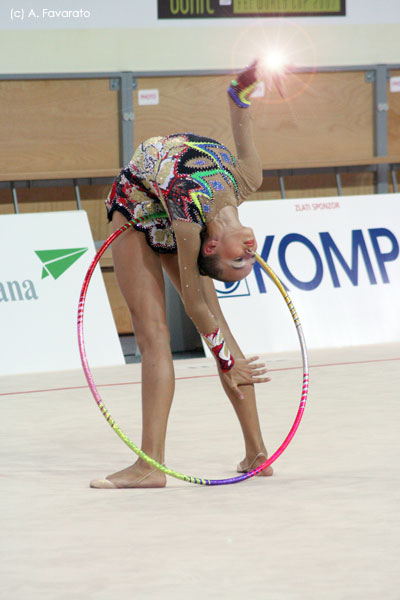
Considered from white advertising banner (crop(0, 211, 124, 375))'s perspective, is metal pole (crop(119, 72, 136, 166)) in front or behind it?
behind

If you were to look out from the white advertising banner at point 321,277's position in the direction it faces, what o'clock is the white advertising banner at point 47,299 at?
the white advertising banner at point 47,299 is roughly at 2 o'clock from the white advertising banner at point 321,277.

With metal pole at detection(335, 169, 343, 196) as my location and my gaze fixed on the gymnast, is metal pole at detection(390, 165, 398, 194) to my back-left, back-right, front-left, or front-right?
back-left

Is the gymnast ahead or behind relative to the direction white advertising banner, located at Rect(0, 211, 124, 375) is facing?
ahead

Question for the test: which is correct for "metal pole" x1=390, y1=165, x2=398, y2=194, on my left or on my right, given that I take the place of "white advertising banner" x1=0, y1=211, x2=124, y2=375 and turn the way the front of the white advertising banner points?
on my left

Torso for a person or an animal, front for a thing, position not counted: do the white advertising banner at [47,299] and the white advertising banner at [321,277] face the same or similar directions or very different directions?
same or similar directions

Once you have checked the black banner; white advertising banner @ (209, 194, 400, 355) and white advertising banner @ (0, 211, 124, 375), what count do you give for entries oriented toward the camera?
3

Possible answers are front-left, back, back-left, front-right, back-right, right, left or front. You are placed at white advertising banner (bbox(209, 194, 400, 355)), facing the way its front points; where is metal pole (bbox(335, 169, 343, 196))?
back

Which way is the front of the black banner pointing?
toward the camera

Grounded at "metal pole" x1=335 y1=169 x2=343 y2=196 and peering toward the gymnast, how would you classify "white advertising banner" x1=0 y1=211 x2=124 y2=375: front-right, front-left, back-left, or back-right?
front-right

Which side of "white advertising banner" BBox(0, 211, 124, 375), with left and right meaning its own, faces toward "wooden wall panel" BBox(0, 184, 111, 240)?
back

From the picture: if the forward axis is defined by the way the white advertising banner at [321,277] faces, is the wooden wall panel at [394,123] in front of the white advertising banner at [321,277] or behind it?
behind

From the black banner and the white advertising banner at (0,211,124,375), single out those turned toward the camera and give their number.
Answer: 2

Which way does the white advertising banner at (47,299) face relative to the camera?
toward the camera

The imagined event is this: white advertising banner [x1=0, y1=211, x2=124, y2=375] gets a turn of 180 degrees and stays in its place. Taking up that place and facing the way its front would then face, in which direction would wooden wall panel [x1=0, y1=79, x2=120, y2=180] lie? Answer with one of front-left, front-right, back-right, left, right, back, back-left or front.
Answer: front

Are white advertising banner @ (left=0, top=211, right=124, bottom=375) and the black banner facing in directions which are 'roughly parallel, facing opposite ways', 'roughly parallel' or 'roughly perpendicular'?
roughly parallel

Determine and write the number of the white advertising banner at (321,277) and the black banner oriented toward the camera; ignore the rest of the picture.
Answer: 2

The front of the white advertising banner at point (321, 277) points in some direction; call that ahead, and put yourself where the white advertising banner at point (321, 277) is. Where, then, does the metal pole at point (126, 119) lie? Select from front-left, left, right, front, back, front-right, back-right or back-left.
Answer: back-right
